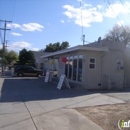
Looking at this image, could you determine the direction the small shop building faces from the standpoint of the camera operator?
facing the viewer and to the left of the viewer

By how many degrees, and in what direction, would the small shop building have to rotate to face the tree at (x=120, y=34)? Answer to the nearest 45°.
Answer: approximately 135° to its right

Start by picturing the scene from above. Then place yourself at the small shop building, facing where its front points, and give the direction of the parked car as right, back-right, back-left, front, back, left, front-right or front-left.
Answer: right
